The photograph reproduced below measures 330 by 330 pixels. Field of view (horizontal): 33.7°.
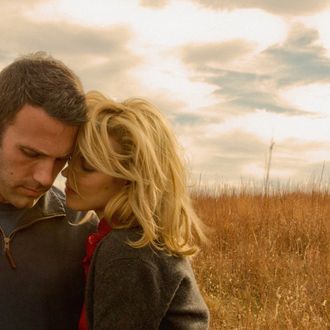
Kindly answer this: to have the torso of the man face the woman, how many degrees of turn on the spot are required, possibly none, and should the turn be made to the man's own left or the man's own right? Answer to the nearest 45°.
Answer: approximately 45° to the man's own left

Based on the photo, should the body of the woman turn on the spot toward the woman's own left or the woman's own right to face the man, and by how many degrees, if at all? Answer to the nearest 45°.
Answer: approximately 45° to the woman's own right

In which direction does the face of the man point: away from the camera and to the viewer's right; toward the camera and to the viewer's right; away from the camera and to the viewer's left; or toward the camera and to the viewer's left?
toward the camera and to the viewer's right

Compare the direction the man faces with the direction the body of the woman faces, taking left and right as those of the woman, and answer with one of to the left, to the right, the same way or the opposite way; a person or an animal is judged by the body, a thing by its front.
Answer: to the left

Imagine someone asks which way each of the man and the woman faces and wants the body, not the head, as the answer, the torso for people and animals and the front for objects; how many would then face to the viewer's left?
1

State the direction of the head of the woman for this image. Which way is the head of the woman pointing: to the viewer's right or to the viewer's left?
to the viewer's left

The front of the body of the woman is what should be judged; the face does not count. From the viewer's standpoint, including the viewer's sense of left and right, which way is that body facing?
facing to the left of the viewer

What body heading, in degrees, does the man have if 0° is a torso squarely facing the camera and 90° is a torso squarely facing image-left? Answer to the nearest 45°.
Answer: approximately 0°
